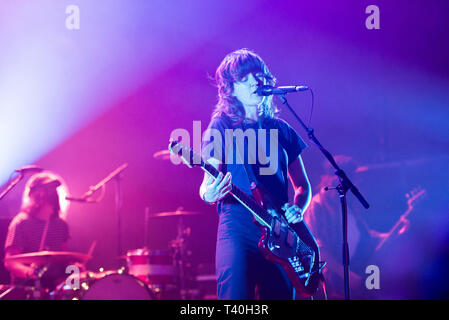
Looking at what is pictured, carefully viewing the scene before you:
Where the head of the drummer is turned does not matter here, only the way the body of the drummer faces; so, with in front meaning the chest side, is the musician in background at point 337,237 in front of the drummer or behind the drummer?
in front

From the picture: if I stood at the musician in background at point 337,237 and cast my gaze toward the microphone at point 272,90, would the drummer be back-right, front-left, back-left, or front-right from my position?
front-right

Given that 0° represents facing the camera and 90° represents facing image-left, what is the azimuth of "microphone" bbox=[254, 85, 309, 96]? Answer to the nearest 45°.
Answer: approximately 90°

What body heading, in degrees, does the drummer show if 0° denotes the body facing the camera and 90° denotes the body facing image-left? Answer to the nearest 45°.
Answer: approximately 315°

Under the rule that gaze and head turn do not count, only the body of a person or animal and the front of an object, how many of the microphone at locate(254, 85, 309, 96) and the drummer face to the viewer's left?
1

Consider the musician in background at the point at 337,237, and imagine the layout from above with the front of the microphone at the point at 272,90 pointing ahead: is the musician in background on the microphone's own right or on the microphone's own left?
on the microphone's own right

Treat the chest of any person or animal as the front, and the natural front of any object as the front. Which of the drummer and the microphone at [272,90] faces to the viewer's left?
the microphone

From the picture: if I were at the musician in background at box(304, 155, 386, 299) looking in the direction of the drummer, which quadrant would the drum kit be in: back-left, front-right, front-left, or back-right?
front-left

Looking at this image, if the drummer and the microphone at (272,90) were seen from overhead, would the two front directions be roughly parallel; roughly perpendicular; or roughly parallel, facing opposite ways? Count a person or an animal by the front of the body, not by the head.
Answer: roughly perpendicular

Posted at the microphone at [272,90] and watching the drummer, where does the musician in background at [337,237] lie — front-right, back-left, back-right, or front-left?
front-right

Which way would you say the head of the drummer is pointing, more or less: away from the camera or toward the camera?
toward the camera

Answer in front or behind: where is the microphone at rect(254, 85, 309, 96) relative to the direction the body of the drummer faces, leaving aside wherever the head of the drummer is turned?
in front
